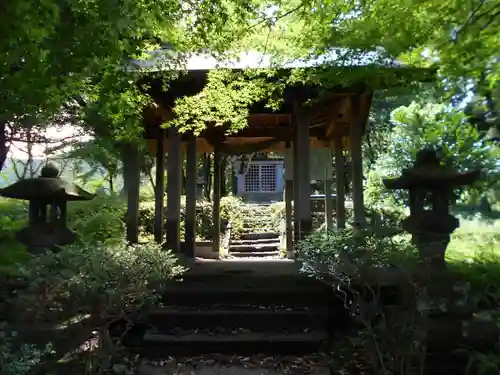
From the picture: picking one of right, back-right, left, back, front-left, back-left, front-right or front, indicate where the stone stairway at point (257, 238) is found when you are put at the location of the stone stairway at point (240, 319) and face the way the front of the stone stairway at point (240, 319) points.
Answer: back

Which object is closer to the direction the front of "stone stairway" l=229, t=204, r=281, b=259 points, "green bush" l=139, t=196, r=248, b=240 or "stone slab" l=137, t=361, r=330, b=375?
the stone slab

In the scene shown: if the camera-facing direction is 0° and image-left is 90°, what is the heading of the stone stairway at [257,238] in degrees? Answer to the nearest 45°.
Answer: approximately 0°

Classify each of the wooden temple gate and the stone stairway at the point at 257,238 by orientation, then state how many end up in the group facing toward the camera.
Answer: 2

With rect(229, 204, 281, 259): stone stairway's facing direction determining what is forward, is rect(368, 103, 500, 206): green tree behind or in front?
in front

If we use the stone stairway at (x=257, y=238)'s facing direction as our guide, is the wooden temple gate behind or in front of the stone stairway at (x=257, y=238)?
in front

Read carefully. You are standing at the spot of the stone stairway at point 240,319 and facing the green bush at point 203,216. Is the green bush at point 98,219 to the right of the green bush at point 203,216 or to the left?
left

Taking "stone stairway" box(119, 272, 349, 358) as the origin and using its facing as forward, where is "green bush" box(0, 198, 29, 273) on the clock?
The green bush is roughly at 3 o'clock from the stone stairway.
